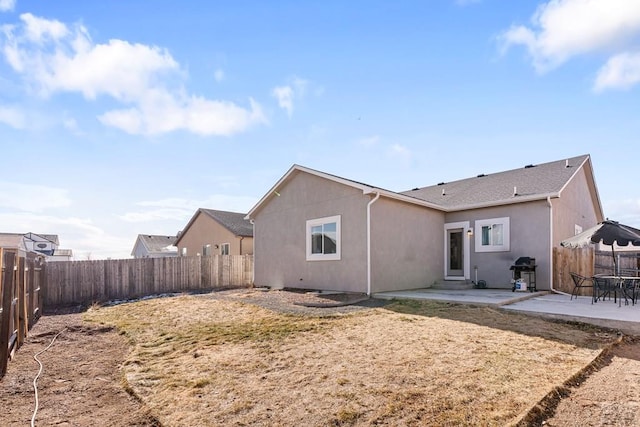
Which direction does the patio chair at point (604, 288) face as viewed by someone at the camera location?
facing away from the viewer and to the right of the viewer

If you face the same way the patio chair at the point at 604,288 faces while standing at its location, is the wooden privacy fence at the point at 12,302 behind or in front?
behind

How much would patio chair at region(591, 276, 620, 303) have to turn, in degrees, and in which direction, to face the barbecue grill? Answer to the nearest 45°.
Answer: approximately 90° to its left

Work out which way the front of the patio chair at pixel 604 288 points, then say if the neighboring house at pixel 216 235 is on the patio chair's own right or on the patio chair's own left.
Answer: on the patio chair's own left
